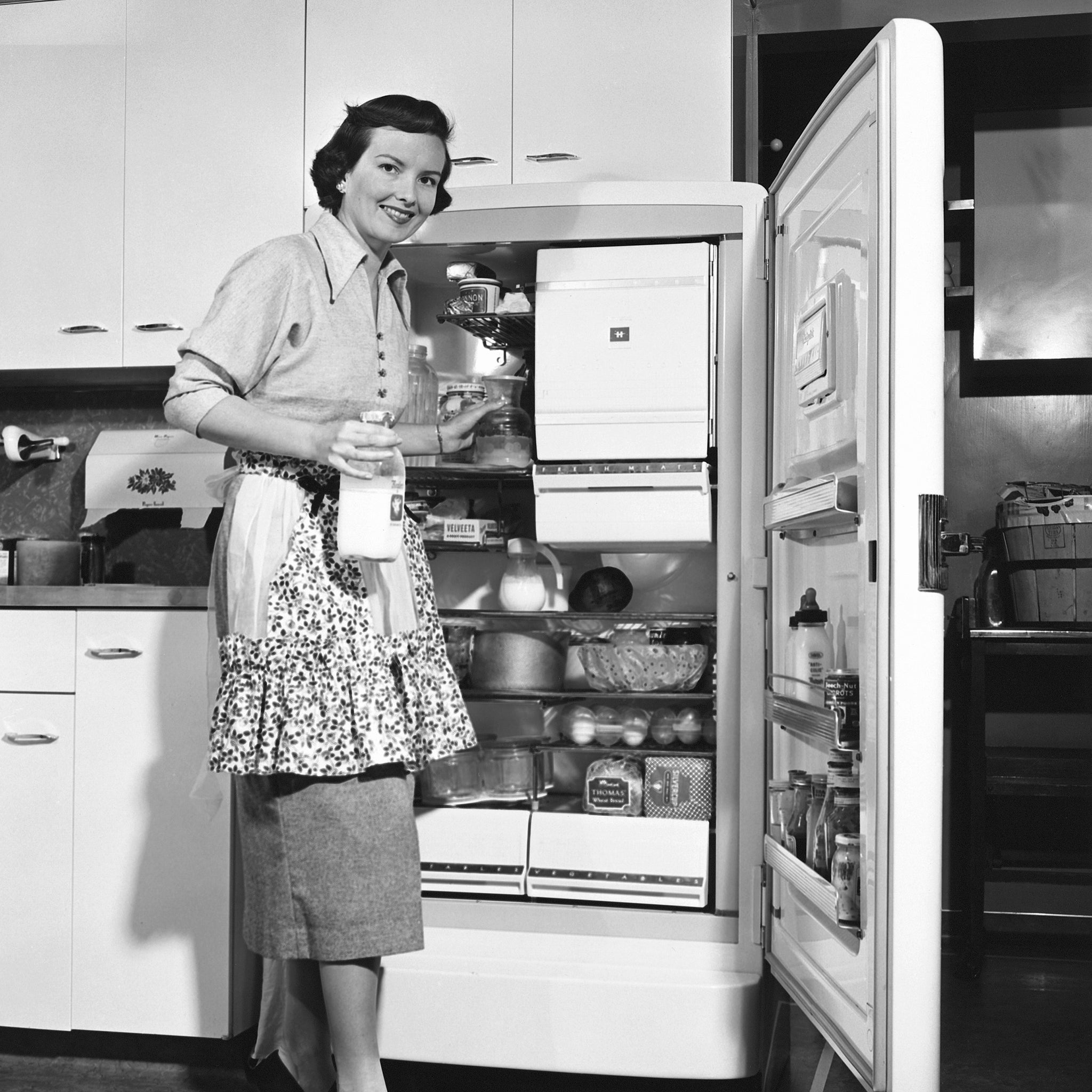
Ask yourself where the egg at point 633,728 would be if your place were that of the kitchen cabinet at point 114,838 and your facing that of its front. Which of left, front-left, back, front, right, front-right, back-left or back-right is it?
left

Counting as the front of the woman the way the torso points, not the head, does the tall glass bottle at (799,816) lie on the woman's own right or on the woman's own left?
on the woman's own left

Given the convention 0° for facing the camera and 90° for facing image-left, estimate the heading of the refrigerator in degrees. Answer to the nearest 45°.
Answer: approximately 0°

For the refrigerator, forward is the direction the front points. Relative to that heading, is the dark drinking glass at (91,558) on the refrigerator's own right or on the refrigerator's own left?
on the refrigerator's own right

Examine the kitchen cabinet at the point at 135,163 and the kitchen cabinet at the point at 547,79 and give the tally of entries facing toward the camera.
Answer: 2

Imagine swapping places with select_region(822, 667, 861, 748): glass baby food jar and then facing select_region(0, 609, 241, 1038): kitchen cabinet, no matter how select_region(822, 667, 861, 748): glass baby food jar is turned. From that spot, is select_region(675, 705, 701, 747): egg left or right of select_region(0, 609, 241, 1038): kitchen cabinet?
right
